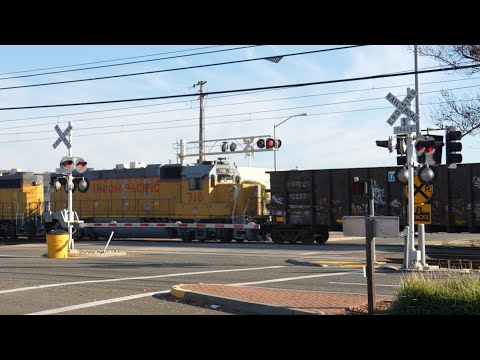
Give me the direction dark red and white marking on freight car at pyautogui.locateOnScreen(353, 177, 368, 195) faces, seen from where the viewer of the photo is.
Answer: facing the viewer and to the left of the viewer

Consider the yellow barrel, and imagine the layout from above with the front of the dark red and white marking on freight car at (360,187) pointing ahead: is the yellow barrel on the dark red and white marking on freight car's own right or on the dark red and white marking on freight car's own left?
on the dark red and white marking on freight car's own right

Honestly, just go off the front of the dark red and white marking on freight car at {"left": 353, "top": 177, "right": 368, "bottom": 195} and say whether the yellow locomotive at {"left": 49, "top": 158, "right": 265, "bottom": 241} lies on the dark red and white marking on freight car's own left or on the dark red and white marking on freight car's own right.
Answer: on the dark red and white marking on freight car's own right

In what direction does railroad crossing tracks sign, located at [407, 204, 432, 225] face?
toward the camera

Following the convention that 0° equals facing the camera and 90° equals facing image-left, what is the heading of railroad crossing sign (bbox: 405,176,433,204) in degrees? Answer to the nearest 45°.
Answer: approximately 0°

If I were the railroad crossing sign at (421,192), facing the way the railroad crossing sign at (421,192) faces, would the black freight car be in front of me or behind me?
behind

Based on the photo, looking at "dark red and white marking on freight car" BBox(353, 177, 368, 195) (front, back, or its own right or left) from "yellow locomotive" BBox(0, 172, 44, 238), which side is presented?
right
